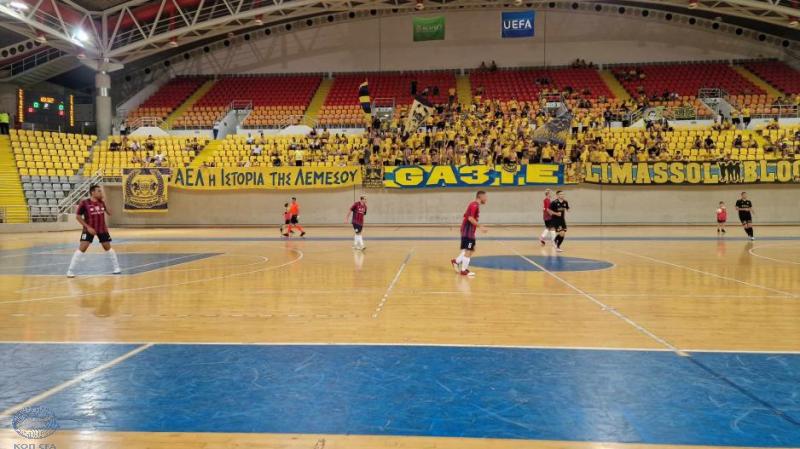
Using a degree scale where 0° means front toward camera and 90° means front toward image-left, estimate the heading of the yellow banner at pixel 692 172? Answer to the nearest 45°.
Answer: approximately 0°

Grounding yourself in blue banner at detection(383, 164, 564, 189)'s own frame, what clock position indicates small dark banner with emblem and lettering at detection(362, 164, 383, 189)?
The small dark banner with emblem and lettering is roughly at 3 o'clock from the blue banner.

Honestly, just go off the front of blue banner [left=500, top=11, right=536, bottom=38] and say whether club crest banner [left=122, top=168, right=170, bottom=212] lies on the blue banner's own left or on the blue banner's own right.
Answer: on the blue banner's own right

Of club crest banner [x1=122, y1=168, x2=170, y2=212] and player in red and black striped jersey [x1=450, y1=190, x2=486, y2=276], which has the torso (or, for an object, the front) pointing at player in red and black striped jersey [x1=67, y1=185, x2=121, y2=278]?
the club crest banner

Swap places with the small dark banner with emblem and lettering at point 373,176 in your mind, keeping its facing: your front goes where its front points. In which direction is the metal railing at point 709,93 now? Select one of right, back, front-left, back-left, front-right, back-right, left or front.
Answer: left

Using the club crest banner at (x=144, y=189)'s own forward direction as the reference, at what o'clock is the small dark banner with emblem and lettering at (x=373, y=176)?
the small dark banner with emblem and lettering at (x=373, y=176) is roughly at 10 o'clock from the club crest banner at (x=144, y=189).

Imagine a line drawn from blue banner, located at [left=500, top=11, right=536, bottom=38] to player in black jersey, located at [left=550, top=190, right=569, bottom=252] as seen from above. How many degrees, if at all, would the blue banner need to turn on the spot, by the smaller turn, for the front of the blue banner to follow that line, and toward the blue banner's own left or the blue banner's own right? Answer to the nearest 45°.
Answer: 0° — it already faces them

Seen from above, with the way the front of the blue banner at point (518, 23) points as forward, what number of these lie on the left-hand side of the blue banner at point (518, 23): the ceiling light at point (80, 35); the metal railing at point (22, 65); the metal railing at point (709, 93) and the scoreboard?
1
